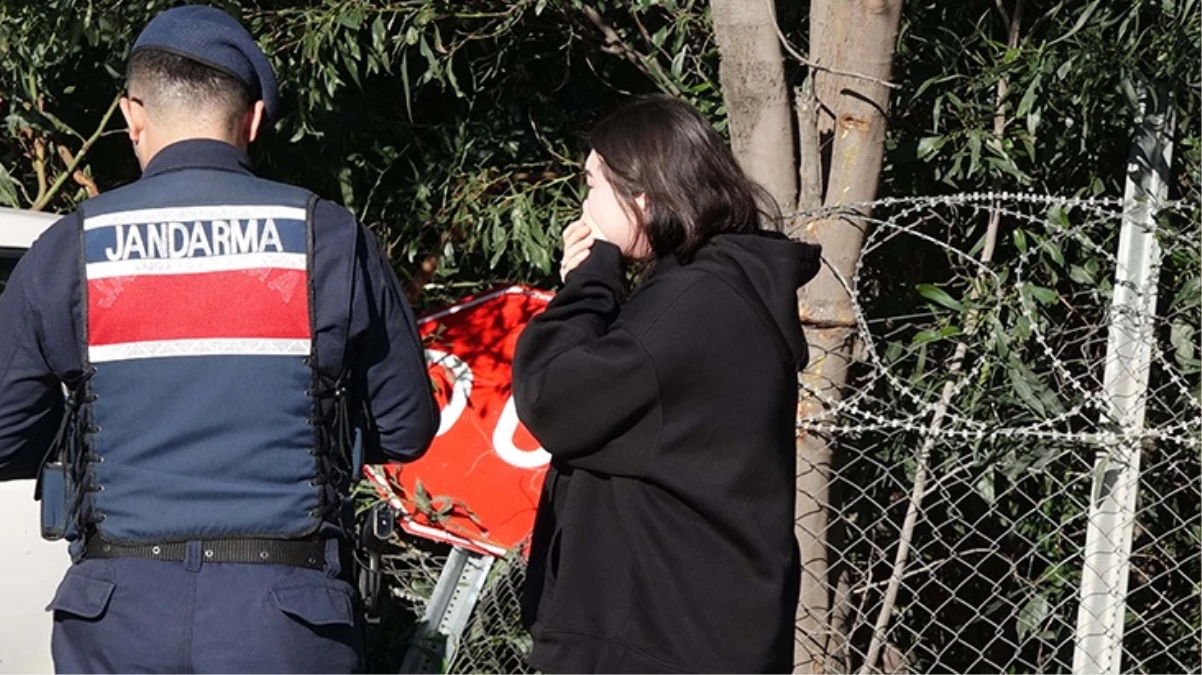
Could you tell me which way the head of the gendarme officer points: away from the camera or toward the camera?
away from the camera

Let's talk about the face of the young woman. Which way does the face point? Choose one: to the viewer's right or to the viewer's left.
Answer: to the viewer's left

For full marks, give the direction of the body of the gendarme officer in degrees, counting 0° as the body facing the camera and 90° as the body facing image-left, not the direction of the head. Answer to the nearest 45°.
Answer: approximately 180°

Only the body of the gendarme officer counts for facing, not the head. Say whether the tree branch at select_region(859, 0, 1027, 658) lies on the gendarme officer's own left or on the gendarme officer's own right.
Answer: on the gendarme officer's own right

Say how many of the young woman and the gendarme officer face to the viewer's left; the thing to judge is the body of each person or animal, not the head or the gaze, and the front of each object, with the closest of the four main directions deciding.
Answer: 1

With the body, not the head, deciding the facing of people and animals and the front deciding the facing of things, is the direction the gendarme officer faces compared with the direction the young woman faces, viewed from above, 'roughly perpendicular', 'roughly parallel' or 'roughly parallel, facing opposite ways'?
roughly perpendicular

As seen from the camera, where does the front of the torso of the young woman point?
to the viewer's left

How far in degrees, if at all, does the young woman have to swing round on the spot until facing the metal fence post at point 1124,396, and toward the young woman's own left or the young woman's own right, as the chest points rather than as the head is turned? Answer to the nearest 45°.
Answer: approximately 135° to the young woman's own right
